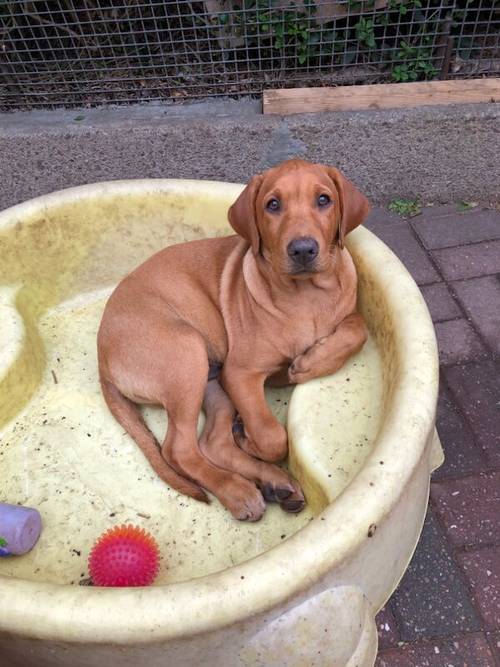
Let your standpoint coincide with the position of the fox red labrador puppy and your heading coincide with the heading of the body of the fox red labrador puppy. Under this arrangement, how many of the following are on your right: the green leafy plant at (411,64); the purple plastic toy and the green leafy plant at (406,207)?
1

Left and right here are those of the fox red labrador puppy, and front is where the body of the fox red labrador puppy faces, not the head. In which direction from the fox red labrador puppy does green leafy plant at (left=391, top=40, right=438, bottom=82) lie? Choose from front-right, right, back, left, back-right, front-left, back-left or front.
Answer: left

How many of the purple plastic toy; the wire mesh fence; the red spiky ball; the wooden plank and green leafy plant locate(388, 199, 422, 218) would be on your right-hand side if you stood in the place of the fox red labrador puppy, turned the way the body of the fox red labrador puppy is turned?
2

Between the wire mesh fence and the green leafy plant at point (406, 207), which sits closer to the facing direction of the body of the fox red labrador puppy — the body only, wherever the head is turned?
the green leafy plant
